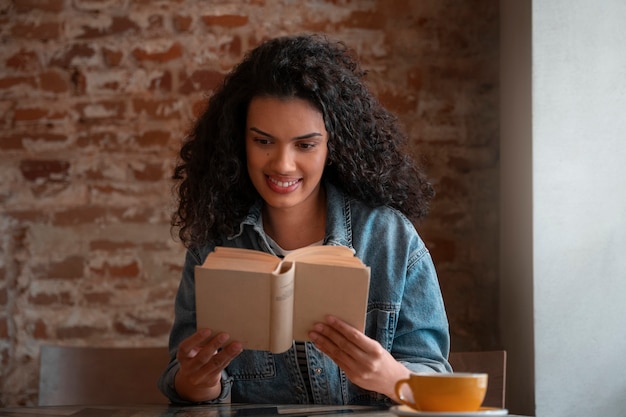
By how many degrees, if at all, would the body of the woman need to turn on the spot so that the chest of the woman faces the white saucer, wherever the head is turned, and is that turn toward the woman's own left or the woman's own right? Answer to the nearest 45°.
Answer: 0° — they already face it

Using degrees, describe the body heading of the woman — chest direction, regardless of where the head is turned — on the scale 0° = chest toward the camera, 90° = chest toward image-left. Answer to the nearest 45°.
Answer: approximately 0°

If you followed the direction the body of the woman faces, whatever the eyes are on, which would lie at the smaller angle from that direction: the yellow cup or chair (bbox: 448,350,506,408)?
the yellow cup
